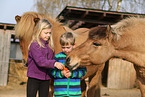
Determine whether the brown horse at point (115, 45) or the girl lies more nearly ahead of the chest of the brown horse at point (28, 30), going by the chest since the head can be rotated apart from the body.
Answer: the girl

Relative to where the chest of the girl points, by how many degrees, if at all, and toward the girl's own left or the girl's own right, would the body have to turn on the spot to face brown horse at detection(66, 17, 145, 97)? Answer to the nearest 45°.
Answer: approximately 45° to the girl's own left

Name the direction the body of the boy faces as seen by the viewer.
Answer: toward the camera

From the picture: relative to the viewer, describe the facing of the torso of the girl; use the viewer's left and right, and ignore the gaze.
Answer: facing the viewer and to the right of the viewer

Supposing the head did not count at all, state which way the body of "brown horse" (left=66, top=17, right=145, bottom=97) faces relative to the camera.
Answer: to the viewer's left

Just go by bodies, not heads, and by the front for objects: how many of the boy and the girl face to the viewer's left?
0

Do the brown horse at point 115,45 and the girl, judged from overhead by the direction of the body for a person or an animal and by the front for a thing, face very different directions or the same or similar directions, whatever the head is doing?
very different directions

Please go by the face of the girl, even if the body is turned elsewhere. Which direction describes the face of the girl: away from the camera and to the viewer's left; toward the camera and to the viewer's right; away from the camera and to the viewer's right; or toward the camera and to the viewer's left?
toward the camera and to the viewer's right

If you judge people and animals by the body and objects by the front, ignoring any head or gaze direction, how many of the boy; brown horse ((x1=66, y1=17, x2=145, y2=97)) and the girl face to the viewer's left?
1

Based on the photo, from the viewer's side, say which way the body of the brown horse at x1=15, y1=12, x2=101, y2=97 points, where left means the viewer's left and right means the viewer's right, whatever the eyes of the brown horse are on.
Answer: facing the viewer and to the left of the viewer

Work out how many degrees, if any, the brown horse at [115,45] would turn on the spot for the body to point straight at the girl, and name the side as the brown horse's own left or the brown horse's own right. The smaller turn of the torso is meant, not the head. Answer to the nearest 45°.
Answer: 0° — it already faces them

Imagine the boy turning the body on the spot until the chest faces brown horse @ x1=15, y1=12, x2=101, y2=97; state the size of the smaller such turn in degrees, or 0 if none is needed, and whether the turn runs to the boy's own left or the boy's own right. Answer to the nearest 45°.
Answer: approximately 135° to the boy's own right
